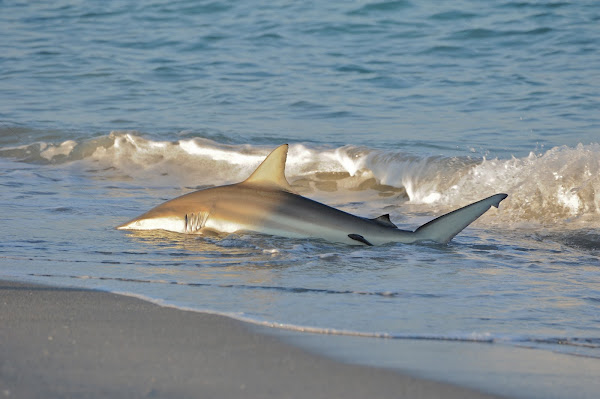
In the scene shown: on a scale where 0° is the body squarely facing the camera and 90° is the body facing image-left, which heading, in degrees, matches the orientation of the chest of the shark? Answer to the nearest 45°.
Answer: approximately 90°

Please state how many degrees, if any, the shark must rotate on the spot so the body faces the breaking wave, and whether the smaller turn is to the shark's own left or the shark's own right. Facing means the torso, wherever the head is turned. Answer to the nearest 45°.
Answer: approximately 90° to the shark's own right
